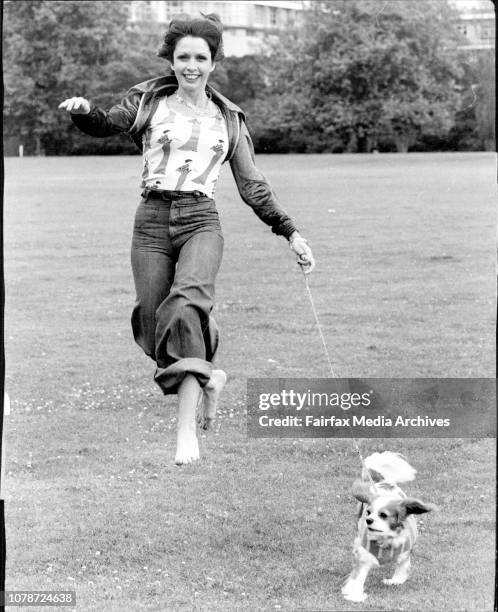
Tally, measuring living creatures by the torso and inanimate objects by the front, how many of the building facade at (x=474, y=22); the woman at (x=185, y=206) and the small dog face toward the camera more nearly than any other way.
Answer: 3

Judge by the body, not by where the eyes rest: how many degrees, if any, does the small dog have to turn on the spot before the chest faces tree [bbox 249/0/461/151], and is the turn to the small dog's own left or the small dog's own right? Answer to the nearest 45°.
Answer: approximately 180°

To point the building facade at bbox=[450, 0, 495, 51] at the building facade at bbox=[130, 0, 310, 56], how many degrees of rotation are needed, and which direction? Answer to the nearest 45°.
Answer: approximately 90° to its right

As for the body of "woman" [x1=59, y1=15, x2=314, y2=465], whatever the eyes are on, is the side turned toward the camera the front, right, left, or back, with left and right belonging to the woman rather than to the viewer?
front

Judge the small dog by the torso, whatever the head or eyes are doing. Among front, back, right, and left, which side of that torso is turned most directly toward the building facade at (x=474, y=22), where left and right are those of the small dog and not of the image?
back

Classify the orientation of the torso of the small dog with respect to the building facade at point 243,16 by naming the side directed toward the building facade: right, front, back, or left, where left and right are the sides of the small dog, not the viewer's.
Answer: back

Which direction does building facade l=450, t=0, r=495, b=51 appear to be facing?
toward the camera

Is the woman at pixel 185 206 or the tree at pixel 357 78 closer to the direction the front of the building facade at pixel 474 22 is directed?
the woman
